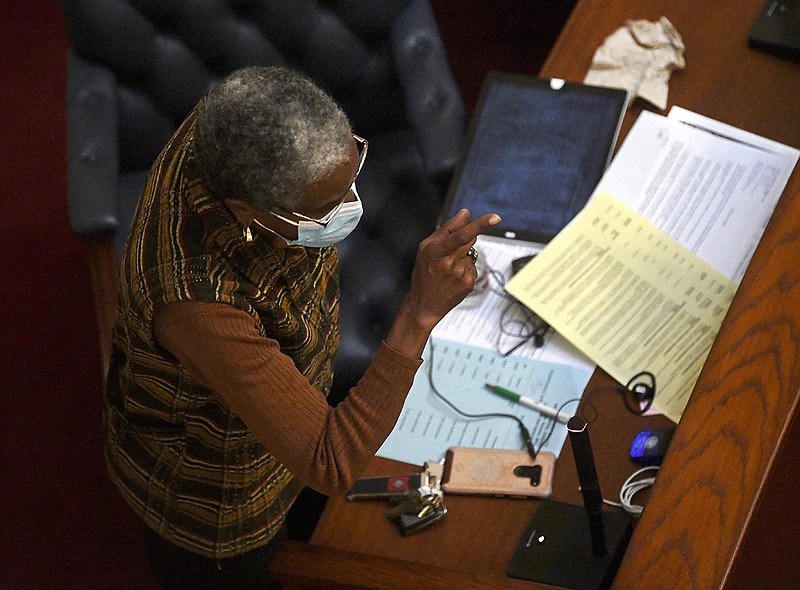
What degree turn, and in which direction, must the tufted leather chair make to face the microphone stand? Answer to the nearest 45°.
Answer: approximately 45° to its left

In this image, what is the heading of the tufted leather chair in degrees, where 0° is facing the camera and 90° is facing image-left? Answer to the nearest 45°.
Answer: approximately 0°

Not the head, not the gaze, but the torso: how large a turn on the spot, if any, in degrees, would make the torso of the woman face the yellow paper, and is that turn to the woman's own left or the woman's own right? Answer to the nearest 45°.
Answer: approximately 45° to the woman's own left

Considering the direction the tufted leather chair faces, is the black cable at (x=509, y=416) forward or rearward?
forward

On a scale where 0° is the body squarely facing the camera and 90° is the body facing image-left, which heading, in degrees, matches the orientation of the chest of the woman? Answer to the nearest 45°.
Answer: approximately 270°

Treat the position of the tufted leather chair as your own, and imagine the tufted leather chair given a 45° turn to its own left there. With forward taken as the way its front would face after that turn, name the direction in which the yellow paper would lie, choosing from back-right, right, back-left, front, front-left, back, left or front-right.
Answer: front

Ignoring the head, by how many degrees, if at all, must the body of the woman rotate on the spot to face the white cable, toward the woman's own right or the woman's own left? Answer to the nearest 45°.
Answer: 0° — they already face it

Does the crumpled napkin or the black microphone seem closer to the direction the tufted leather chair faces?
the black microphone

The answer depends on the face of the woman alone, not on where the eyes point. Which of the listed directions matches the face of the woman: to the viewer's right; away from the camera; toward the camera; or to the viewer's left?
to the viewer's right

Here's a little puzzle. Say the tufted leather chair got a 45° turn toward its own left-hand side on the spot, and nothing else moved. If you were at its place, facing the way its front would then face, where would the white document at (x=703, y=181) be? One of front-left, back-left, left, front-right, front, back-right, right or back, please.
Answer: front
